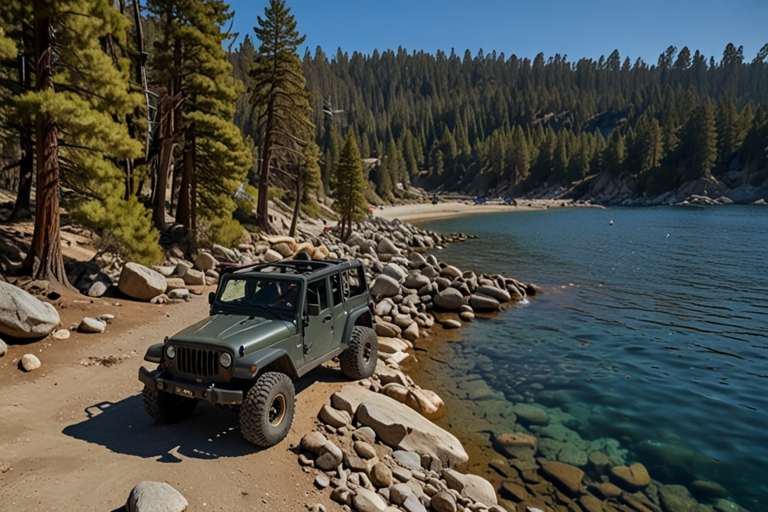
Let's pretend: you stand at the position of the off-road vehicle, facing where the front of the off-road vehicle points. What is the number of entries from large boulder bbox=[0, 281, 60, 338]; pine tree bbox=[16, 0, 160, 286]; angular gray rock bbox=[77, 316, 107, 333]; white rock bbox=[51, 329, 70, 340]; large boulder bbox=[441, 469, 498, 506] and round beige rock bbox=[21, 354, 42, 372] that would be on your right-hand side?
5

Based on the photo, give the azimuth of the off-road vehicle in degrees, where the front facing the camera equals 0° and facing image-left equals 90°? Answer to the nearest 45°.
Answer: approximately 45°

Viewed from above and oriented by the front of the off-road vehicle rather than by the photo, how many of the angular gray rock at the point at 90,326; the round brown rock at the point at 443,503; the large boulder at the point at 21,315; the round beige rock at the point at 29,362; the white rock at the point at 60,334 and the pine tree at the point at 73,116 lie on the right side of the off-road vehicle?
5

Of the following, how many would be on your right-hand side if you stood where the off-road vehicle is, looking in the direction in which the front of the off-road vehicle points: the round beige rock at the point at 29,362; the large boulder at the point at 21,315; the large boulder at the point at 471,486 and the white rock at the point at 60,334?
3

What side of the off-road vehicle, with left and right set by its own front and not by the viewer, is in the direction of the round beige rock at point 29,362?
right

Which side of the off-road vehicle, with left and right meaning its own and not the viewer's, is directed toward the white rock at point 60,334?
right

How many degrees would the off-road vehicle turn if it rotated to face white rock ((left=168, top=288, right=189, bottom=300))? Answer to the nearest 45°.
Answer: approximately 135° to its right

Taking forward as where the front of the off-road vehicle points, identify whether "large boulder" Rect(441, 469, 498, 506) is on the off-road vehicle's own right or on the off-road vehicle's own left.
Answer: on the off-road vehicle's own left

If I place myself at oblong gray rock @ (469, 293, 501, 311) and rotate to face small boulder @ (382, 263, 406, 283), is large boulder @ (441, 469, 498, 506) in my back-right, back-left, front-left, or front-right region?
back-left

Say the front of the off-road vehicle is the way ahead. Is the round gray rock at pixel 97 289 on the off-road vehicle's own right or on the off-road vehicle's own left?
on the off-road vehicle's own right

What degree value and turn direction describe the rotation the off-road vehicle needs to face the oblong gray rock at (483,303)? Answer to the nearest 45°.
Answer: approximately 180°

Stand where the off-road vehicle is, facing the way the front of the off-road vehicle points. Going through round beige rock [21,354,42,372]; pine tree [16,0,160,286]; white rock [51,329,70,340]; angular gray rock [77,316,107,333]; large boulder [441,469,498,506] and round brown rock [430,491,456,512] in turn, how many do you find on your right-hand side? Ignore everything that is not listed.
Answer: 4

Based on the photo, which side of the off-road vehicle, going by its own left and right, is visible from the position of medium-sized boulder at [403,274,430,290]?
back

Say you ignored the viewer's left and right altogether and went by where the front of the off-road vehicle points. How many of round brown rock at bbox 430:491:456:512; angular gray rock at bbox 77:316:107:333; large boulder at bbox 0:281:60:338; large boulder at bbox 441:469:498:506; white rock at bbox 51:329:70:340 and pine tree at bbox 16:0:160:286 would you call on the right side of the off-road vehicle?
4

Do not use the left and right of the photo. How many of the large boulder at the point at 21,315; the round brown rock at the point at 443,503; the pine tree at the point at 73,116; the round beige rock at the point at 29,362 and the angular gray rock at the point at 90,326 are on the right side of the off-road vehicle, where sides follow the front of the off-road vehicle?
4
